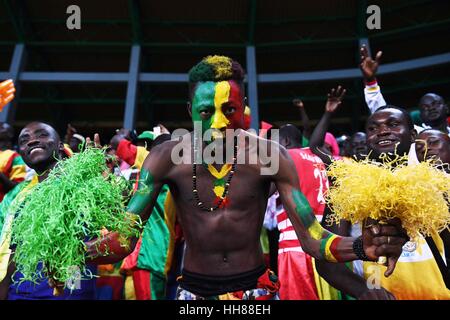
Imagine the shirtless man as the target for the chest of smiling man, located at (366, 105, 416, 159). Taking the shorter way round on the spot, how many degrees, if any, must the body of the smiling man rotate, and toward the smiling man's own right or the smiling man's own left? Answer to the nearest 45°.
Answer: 0° — they already face them

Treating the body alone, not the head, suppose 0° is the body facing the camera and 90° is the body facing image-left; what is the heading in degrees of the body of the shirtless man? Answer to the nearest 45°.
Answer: approximately 0°

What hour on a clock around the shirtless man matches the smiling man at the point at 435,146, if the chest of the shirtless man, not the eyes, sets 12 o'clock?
The smiling man is roughly at 8 o'clock from the shirtless man.

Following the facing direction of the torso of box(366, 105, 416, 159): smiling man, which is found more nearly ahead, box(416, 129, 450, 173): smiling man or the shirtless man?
the shirtless man

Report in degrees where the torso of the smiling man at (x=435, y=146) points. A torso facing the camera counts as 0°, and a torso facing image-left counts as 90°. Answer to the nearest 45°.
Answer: approximately 45°

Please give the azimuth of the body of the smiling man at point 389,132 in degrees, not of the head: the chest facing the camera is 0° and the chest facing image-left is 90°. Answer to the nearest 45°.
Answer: approximately 45°
